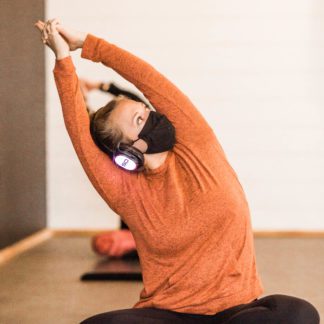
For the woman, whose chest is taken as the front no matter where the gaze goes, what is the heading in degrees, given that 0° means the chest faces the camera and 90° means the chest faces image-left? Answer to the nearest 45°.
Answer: approximately 0°

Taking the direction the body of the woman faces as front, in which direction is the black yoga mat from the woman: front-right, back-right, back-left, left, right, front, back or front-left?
back
